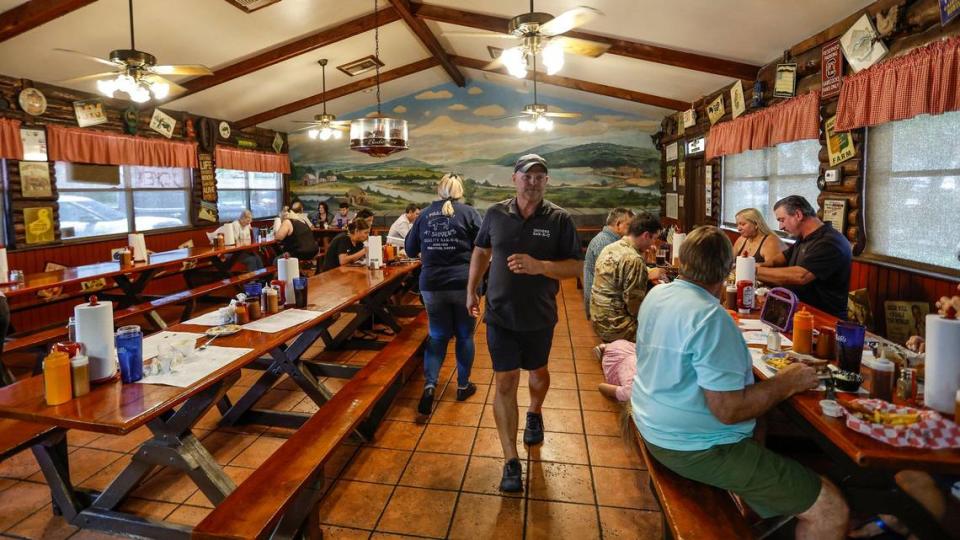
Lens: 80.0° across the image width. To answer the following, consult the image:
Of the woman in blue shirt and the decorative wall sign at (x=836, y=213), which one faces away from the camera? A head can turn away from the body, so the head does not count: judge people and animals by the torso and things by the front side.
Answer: the woman in blue shirt

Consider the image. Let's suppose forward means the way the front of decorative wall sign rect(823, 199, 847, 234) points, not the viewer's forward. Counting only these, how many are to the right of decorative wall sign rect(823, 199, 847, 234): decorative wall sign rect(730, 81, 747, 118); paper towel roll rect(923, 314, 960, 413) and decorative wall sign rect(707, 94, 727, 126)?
2

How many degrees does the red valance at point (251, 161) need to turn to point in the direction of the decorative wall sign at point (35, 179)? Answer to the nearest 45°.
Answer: approximately 90° to its right

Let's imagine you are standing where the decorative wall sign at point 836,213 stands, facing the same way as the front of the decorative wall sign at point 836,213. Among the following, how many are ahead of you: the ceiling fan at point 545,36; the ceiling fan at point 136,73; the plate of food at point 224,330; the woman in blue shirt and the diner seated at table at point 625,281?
5

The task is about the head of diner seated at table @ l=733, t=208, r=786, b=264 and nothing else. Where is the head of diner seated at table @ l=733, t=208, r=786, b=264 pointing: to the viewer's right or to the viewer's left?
to the viewer's left

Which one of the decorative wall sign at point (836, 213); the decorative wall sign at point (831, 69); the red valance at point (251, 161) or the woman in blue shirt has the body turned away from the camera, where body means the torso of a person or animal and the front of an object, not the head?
the woman in blue shirt

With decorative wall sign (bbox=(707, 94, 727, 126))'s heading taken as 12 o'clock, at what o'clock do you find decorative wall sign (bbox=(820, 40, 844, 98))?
decorative wall sign (bbox=(820, 40, 844, 98)) is roughly at 10 o'clock from decorative wall sign (bbox=(707, 94, 727, 126)).

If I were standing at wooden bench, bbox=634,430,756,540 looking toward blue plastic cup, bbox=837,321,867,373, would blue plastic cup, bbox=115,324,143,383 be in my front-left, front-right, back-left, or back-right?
back-left

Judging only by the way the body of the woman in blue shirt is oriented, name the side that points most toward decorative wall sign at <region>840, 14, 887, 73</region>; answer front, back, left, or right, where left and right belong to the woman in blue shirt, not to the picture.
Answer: right

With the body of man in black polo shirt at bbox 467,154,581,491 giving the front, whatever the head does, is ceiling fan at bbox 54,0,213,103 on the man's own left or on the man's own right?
on the man's own right

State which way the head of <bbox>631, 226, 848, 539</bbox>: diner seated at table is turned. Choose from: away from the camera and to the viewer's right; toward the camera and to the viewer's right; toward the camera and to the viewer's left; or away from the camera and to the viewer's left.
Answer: away from the camera and to the viewer's right

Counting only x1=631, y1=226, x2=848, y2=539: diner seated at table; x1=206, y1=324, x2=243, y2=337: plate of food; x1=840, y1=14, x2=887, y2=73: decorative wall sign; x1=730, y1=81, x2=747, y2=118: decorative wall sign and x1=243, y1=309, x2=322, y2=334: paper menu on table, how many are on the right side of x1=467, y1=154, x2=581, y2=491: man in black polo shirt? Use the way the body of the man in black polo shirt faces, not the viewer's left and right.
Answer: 2

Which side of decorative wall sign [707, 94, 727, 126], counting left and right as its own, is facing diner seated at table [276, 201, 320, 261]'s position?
front

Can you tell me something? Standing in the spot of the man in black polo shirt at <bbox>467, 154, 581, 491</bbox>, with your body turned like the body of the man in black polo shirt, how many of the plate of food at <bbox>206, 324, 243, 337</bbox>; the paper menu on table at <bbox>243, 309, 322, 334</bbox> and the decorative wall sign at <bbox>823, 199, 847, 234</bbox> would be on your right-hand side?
2

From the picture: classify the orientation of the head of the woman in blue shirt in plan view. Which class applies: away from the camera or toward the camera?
away from the camera

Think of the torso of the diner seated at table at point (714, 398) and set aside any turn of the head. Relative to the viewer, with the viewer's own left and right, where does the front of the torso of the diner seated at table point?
facing away from the viewer and to the right of the viewer

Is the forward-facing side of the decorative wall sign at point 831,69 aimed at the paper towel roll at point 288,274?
yes

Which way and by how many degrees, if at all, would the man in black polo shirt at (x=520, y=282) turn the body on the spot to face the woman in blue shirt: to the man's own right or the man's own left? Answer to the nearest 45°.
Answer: approximately 135° to the man's own right
